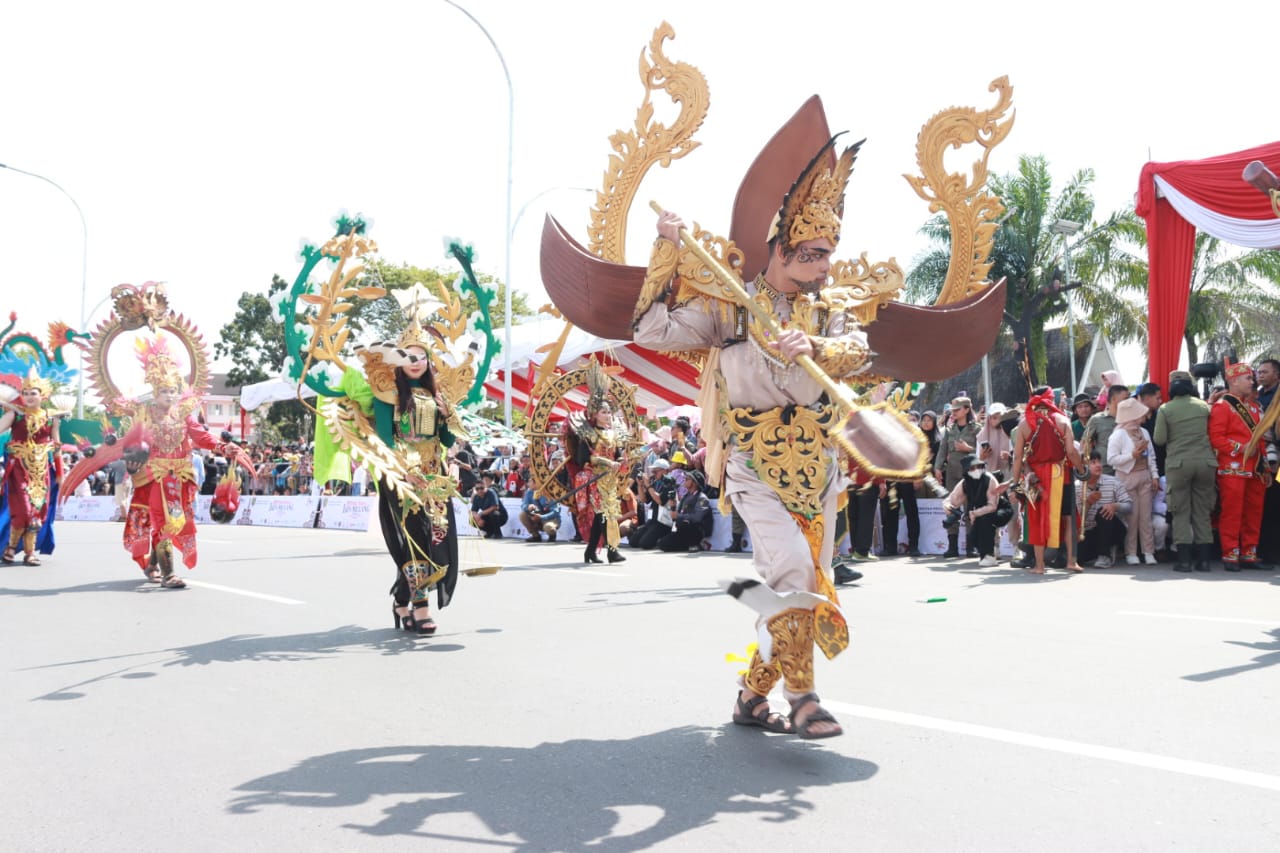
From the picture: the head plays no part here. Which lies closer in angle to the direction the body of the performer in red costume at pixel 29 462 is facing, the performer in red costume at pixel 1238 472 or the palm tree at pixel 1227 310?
the performer in red costume

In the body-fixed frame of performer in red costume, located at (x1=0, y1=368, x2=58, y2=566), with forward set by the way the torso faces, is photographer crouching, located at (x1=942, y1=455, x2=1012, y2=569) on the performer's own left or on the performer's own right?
on the performer's own left
